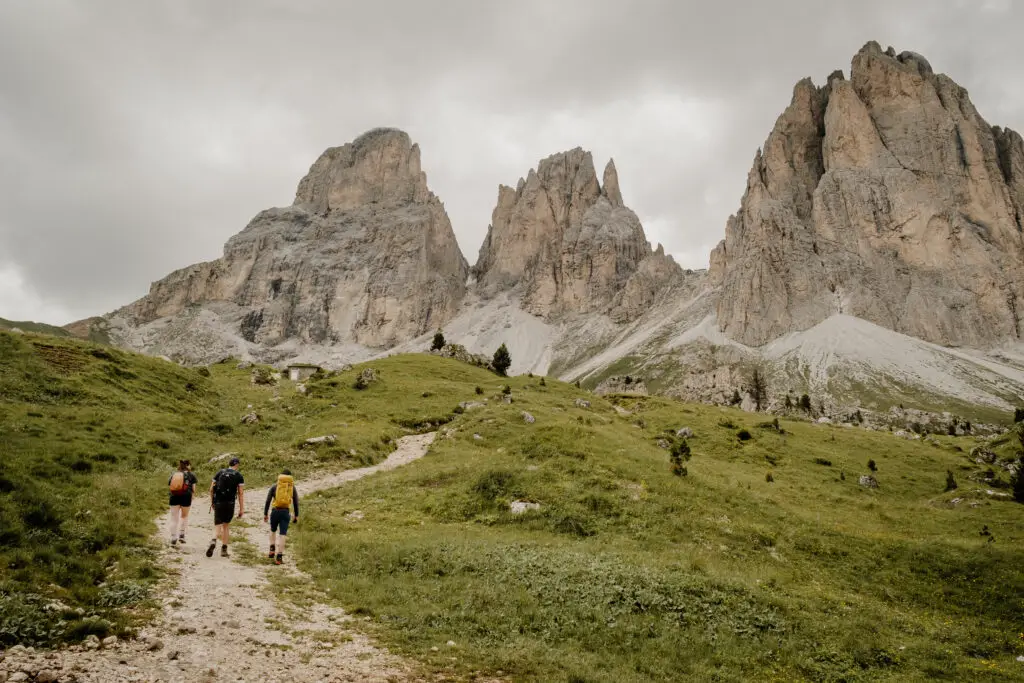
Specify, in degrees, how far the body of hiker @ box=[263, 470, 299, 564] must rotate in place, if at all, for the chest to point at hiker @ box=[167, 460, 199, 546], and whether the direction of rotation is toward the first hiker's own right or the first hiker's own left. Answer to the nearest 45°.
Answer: approximately 90° to the first hiker's own left

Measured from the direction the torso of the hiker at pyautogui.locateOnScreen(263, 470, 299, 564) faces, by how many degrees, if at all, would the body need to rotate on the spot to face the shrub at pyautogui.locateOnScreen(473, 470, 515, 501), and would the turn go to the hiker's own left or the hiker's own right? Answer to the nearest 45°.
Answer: approximately 45° to the hiker's own right

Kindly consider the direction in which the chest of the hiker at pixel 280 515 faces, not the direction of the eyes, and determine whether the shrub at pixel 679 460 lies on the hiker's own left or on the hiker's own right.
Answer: on the hiker's own right

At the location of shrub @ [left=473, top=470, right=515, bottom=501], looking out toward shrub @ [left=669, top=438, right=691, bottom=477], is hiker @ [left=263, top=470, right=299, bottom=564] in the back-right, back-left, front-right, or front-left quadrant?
back-right

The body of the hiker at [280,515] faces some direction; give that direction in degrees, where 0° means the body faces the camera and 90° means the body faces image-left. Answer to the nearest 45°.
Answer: approximately 180°

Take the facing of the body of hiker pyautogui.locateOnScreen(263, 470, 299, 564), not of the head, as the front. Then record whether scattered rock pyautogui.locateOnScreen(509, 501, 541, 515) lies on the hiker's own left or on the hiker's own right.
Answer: on the hiker's own right

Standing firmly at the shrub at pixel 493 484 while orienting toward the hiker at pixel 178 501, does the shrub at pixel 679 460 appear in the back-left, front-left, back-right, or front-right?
back-left

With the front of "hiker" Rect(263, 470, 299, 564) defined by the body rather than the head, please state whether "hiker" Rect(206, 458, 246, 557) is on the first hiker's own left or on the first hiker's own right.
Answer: on the first hiker's own left
